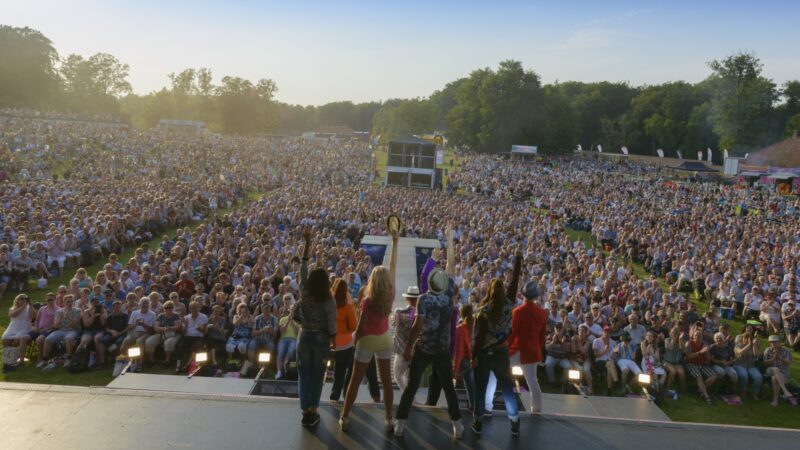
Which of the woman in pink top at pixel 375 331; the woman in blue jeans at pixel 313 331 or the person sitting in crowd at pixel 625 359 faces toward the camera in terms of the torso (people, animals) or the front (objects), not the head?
the person sitting in crowd

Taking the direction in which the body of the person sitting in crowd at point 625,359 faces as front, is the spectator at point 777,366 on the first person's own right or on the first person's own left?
on the first person's own left

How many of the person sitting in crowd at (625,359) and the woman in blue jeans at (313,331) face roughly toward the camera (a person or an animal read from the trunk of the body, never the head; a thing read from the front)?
1

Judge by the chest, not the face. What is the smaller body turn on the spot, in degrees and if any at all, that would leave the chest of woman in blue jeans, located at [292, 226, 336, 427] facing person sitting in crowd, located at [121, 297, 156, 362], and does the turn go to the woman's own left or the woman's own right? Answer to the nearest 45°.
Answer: approximately 45° to the woman's own left

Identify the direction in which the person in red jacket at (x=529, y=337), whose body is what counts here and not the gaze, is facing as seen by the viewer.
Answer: away from the camera

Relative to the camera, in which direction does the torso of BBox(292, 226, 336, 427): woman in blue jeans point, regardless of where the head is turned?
away from the camera

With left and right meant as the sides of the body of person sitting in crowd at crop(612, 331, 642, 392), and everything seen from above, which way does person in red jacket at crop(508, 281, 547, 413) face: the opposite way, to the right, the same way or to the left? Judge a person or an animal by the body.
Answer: the opposite way

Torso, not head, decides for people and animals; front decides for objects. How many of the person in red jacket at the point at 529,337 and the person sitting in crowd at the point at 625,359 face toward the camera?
1

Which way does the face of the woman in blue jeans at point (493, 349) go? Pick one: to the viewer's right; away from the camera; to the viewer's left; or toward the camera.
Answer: away from the camera

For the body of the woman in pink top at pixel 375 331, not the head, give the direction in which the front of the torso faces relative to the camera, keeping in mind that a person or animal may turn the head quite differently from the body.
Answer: away from the camera

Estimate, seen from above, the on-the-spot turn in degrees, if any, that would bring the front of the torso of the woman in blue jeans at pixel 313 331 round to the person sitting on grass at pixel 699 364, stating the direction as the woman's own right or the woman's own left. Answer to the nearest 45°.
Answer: approximately 45° to the woman's own right
